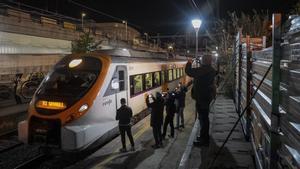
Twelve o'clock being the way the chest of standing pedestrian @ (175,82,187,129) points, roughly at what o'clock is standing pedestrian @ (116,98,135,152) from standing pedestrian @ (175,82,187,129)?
standing pedestrian @ (116,98,135,152) is roughly at 10 o'clock from standing pedestrian @ (175,82,187,129).

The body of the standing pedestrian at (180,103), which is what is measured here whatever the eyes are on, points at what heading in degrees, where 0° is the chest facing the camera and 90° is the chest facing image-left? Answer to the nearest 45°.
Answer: approximately 90°

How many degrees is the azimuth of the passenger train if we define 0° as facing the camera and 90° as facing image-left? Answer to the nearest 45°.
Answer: approximately 45°

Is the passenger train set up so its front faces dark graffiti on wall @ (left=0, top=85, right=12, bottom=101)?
no

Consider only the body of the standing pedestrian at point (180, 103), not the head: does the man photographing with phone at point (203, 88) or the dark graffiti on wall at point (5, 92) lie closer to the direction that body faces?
the dark graffiti on wall

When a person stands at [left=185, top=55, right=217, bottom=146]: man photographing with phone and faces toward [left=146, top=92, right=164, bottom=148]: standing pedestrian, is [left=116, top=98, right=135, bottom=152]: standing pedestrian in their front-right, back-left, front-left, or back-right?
front-left

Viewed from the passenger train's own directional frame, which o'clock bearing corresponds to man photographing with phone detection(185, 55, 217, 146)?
The man photographing with phone is roughly at 9 o'clock from the passenger train.

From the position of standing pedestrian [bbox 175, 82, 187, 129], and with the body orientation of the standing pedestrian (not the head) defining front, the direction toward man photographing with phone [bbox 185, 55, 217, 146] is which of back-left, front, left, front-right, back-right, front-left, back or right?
left
